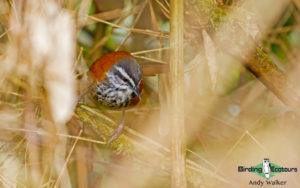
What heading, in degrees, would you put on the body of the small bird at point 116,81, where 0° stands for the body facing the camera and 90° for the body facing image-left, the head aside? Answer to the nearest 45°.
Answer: approximately 315°

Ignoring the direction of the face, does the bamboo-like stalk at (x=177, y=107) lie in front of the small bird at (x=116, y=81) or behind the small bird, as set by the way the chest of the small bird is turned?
in front
